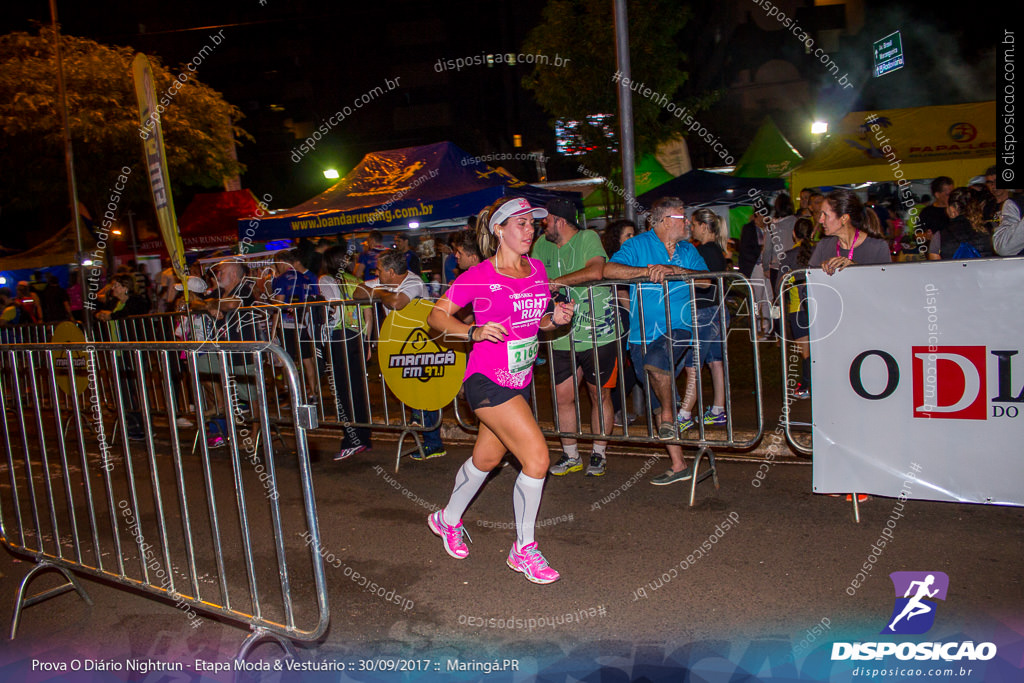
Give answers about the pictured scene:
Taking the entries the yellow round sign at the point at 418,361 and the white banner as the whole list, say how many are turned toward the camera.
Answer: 2

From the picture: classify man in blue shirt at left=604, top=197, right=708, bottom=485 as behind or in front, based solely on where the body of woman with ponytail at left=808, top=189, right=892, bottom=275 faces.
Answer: in front

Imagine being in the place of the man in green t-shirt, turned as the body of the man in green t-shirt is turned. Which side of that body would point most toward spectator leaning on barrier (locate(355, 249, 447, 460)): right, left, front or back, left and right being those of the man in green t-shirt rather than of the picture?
right

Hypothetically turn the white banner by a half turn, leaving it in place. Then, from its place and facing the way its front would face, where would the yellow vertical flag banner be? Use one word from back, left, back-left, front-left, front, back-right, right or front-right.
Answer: left

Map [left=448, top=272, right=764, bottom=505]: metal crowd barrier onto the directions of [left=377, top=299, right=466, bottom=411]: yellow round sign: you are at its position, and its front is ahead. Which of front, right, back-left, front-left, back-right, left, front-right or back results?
front-left

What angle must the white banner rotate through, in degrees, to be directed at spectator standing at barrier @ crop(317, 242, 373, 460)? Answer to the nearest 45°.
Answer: approximately 90° to its right

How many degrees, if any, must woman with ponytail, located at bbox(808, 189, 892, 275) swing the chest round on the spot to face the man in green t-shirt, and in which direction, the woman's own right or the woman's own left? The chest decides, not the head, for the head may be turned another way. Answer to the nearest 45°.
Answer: approximately 45° to the woman's own right

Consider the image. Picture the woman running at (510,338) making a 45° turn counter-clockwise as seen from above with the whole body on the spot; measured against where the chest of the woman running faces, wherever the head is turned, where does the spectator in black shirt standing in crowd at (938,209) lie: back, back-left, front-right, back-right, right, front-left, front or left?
front-left

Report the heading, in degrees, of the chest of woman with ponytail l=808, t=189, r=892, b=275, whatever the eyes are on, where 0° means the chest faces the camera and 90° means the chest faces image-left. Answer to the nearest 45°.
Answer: approximately 45°

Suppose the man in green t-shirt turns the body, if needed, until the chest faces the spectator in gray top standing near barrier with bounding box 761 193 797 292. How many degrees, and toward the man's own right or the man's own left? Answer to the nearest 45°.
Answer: approximately 180°

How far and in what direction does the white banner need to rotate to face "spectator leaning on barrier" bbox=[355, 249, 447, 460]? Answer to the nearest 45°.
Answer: approximately 90° to its right

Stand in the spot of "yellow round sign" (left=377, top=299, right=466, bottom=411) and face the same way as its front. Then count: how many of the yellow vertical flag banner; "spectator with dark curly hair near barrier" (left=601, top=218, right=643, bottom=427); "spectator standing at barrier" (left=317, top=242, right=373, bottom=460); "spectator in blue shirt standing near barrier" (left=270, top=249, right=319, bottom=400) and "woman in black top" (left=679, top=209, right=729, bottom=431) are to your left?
2

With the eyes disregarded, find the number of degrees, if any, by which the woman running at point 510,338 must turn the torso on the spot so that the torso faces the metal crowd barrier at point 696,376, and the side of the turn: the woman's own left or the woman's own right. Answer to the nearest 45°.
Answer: approximately 90° to the woman's own left

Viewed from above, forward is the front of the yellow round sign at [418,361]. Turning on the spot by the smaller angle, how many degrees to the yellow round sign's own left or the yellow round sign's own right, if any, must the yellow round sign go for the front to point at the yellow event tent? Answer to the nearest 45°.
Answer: approximately 135° to the yellow round sign's own left
